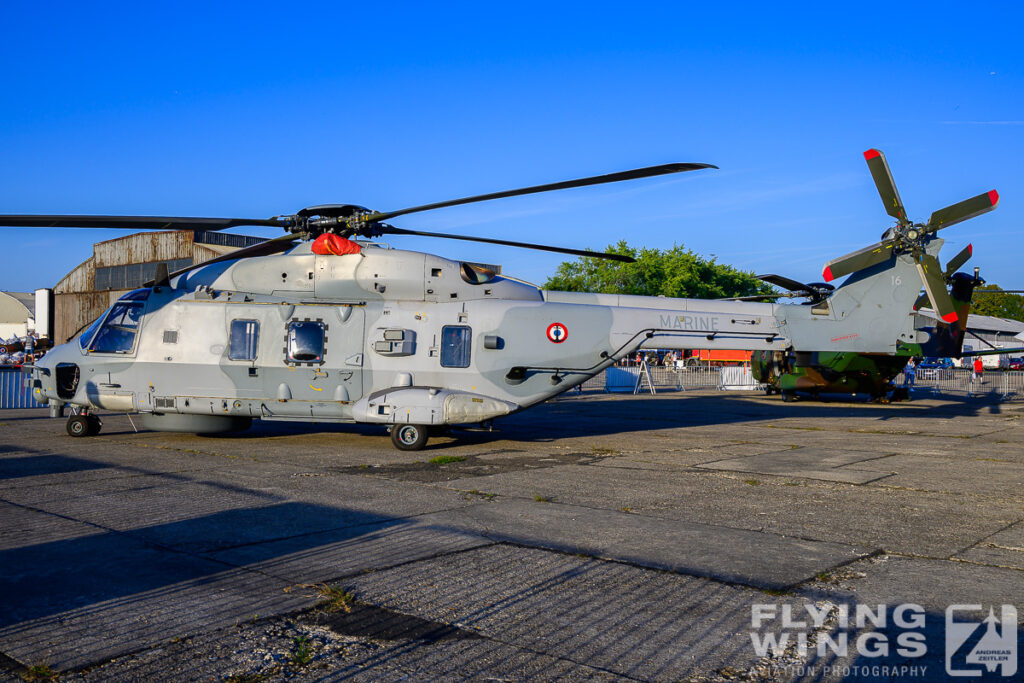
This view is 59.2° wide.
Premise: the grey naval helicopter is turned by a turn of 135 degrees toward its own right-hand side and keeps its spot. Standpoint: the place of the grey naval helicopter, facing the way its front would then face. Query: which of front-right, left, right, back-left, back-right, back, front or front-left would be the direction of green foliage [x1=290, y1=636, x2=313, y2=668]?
back-right

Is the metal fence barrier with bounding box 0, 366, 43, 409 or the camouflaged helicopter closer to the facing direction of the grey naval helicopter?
the metal fence barrier

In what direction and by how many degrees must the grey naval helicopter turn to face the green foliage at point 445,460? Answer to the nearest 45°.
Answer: approximately 135° to its left

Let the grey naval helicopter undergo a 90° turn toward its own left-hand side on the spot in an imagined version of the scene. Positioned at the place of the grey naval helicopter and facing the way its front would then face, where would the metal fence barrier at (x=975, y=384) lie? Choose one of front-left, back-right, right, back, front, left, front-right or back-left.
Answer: back-left

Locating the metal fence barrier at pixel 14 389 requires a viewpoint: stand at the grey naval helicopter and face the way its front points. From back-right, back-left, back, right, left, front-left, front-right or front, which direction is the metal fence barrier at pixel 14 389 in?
front-right

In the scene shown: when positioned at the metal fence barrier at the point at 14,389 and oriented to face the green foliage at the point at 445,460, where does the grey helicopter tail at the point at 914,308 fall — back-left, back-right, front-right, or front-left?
front-left

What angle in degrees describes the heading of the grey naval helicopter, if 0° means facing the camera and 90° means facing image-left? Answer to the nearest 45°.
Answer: approximately 90°

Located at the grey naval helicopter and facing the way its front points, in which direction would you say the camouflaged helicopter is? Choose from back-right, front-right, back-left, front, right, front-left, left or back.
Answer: back-right

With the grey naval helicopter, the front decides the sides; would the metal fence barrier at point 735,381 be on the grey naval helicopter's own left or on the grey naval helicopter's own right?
on the grey naval helicopter's own right
